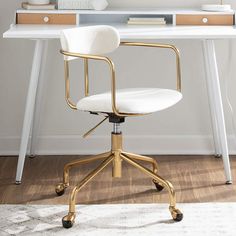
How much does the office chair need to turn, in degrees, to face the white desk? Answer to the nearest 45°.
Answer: approximately 90° to its left

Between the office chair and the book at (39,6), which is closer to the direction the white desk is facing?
the office chair

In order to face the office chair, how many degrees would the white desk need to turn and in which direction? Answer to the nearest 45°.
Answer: approximately 45° to its right

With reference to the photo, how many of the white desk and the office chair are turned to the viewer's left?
0

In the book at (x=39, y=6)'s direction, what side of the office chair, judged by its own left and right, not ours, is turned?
back

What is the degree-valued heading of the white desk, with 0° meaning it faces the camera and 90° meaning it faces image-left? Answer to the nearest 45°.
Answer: approximately 0°

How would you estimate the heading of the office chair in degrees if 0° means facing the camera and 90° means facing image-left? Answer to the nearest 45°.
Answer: approximately 315°
